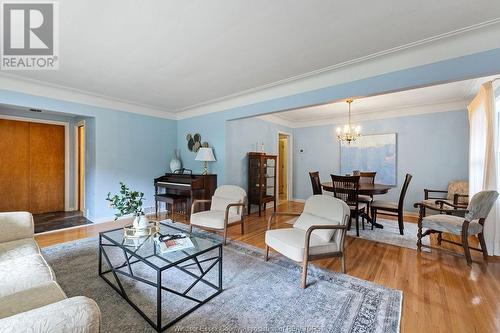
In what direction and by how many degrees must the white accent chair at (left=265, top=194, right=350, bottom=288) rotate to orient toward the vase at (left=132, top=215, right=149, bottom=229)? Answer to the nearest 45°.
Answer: approximately 45° to its right

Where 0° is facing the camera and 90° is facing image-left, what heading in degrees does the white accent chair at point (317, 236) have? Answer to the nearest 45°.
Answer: approximately 45°

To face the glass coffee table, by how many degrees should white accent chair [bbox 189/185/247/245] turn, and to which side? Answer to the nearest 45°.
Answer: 0° — it already faces it

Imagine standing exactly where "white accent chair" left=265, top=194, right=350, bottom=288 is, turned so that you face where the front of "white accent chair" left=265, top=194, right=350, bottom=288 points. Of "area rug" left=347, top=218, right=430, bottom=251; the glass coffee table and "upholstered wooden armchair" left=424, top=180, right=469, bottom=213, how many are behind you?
2

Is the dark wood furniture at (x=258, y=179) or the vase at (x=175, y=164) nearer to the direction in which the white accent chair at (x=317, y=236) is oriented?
the vase

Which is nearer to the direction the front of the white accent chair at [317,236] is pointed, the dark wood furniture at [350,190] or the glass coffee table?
the glass coffee table

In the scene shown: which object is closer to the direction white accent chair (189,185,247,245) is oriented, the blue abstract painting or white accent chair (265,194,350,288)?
the white accent chair

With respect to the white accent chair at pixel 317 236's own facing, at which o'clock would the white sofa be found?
The white sofa is roughly at 12 o'clock from the white accent chair.

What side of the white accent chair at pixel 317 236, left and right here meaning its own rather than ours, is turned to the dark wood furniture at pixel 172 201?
right

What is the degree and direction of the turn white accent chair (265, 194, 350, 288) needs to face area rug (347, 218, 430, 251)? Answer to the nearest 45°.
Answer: approximately 180°

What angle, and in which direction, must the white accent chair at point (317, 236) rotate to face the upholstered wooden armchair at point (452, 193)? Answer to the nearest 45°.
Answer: approximately 180°

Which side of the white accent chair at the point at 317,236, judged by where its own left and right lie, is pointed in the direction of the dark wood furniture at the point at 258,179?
right
